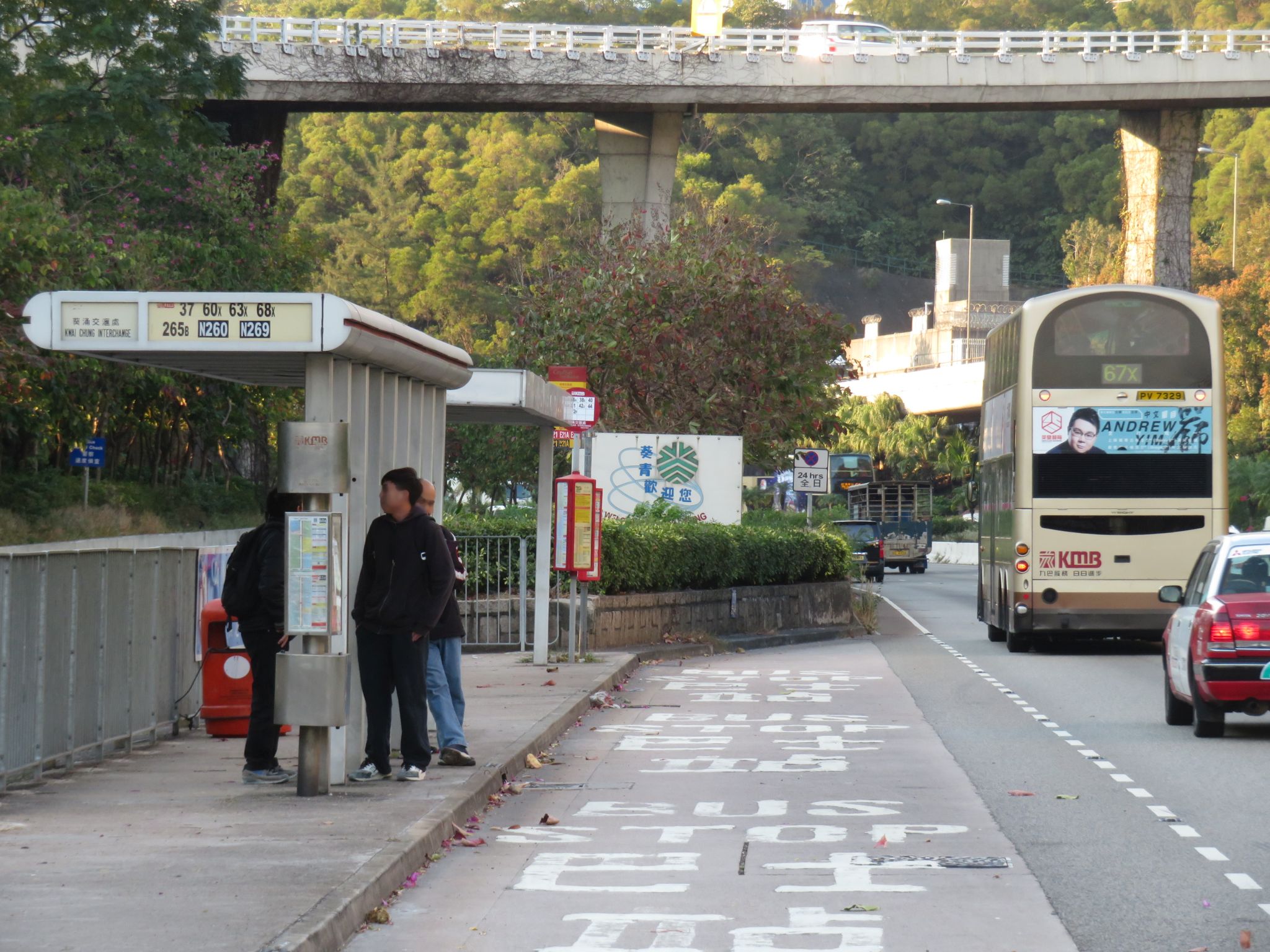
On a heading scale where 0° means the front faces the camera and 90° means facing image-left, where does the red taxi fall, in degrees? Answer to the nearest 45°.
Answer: approximately 180°

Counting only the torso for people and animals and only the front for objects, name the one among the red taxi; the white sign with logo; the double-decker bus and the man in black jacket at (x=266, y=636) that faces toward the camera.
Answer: the white sign with logo

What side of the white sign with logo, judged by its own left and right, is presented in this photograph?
front

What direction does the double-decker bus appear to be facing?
away from the camera

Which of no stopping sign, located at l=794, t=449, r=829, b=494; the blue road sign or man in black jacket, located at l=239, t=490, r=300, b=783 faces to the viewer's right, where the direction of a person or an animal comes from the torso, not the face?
the man in black jacket

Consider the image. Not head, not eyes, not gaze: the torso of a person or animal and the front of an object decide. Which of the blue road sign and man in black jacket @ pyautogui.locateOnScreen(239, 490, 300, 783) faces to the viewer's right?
the man in black jacket

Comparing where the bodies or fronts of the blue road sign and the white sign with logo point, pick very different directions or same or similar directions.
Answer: same or similar directions

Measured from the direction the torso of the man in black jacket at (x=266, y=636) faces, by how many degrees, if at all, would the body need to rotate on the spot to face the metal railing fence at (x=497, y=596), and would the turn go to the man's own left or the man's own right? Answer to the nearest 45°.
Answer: approximately 90° to the man's own left

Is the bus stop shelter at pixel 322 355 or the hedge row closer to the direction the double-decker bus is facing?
the hedge row

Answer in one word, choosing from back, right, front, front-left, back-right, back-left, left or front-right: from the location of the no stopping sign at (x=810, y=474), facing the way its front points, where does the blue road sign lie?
right

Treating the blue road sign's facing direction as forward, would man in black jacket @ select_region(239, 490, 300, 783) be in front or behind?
in front

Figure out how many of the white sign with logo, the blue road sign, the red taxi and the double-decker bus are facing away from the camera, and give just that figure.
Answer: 2

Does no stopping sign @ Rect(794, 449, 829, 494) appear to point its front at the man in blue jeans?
yes

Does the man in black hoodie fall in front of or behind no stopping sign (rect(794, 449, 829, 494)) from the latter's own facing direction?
in front

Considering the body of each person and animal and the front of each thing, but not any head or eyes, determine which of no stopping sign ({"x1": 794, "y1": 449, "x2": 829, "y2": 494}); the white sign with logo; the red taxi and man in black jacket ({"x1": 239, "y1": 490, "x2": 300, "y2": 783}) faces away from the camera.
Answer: the red taxi

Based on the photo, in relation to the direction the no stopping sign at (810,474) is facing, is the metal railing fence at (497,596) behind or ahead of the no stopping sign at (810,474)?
ahead
